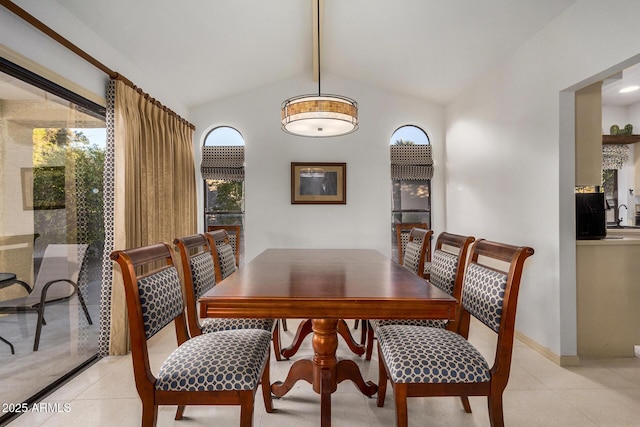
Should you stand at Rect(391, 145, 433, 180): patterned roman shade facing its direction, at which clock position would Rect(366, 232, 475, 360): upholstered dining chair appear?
The upholstered dining chair is roughly at 12 o'clock from the patterned roman shade.

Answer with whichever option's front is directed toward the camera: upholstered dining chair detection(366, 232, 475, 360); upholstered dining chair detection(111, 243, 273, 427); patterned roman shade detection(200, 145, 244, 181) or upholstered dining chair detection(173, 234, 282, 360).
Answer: the patterned roman shade

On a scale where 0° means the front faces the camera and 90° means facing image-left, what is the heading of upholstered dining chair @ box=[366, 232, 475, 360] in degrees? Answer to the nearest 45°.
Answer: approximately 90°

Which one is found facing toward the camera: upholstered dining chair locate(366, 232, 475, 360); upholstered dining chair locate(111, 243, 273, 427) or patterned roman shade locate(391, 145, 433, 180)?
the patterned roman shade

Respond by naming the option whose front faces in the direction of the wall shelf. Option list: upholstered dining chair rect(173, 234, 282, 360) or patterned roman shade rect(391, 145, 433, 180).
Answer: the upholstered dining chair

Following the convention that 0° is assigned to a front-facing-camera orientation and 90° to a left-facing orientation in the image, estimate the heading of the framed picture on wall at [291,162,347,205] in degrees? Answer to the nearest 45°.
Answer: approximately 0°

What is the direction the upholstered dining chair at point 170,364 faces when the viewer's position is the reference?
facing to the right of the viewer

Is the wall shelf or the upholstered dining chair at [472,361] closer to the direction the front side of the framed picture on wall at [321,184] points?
the upholstered dining chair

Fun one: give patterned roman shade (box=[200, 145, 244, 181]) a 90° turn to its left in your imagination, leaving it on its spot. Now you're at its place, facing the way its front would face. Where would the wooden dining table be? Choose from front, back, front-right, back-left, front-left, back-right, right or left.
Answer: right

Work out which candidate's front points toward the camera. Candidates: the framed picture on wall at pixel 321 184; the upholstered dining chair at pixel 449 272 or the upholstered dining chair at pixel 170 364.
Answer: the framed picture on wall

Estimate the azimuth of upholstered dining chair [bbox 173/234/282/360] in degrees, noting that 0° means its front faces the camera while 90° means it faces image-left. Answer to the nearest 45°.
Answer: approximately 270°

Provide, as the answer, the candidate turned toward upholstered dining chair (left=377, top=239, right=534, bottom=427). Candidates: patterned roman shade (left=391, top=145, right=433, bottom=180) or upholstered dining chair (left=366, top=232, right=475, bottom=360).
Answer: the patterned roman shade

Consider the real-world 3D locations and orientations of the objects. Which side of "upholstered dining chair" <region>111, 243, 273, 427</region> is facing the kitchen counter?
front

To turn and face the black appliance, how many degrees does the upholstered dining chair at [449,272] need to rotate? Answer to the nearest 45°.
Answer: approximately 135° to its right

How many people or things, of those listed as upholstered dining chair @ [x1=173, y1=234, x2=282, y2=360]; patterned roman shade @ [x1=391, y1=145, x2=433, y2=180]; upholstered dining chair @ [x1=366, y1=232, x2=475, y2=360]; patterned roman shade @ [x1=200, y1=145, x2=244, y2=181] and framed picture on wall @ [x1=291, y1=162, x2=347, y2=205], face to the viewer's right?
1

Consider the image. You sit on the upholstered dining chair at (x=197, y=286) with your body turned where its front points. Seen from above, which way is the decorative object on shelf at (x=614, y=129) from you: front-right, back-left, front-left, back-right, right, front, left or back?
front

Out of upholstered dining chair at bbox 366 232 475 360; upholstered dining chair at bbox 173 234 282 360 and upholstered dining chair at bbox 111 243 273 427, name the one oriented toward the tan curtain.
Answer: upholstered dining chair at bbox 366 232 475 360

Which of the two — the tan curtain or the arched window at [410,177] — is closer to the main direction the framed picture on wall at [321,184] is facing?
the tan curtain

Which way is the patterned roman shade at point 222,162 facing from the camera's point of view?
toward the camera

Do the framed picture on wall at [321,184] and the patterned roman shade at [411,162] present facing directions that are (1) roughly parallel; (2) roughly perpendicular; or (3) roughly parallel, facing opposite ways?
roughly parallel
